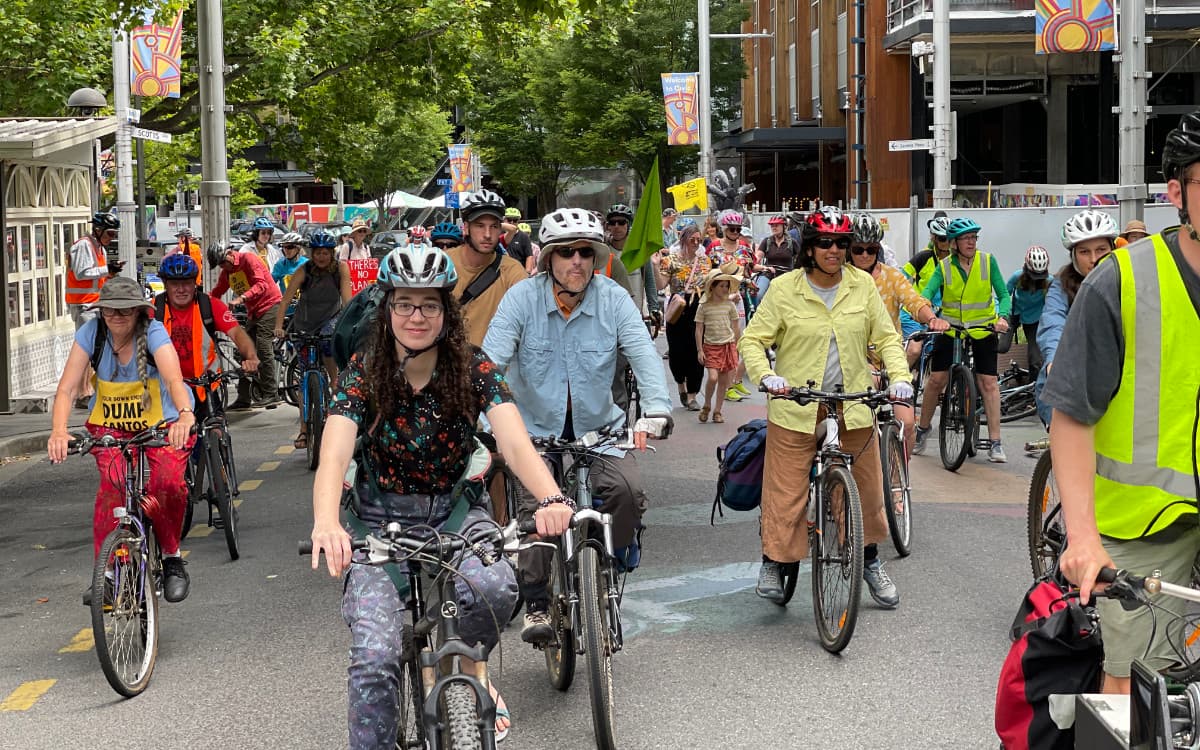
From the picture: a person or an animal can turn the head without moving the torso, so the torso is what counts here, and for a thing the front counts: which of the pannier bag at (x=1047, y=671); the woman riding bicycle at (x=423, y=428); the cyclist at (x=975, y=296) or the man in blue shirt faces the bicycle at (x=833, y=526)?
the cyclist

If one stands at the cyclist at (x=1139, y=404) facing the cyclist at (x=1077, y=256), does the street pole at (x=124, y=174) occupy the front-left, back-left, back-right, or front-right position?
front-left

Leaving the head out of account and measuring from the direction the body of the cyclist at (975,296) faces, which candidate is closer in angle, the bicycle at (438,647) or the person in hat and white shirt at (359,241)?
the bicycle

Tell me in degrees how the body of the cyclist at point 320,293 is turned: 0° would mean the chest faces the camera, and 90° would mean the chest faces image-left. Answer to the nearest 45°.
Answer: approximately 0°

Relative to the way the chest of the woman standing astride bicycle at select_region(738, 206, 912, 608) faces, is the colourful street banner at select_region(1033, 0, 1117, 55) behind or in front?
behind

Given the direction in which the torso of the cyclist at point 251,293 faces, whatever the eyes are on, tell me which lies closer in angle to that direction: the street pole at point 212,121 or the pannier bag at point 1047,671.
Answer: the pannier bag

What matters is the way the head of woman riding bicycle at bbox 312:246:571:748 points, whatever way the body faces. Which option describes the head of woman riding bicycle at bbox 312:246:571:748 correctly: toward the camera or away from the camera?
toward the camera

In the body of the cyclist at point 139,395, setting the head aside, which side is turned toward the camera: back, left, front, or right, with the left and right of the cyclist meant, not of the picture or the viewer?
front

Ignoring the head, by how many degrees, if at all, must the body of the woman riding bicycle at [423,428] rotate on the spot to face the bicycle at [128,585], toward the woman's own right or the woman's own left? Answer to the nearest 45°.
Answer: approximately 135° to the woman's own right

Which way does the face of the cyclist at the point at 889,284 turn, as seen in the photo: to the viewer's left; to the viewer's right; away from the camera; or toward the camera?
toward the camera

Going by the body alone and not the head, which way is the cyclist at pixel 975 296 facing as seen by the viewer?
toward the camera

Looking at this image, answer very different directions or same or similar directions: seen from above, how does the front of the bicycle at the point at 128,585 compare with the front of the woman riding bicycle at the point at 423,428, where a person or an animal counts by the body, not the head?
same or similar directions

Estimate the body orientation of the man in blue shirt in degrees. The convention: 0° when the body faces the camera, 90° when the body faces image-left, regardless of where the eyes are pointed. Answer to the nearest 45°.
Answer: approximately 0°

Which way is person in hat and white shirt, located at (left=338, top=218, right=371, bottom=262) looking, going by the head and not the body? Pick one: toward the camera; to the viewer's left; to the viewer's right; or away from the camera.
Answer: toward the camera

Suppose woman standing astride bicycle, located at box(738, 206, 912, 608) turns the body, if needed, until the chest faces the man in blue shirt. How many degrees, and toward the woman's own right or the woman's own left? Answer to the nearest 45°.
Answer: approximately 45° to the woman's own right

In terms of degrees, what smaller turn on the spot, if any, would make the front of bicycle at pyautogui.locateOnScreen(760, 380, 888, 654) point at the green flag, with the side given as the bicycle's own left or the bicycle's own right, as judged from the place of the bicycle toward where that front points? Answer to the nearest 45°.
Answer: approximately 180°

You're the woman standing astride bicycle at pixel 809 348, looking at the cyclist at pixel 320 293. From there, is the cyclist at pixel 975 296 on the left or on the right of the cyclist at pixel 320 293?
right

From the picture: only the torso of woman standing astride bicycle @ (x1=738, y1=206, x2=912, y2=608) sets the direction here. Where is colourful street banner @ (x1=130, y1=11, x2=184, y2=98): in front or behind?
behind

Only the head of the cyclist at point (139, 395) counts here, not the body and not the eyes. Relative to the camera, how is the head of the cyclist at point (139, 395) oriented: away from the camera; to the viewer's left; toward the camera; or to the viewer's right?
toward the camera

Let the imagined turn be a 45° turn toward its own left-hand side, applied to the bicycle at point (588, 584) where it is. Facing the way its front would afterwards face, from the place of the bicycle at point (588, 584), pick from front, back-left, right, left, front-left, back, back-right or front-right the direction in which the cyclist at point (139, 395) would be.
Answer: back

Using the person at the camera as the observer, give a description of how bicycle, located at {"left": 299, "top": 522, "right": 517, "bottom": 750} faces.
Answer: facing the viewer
